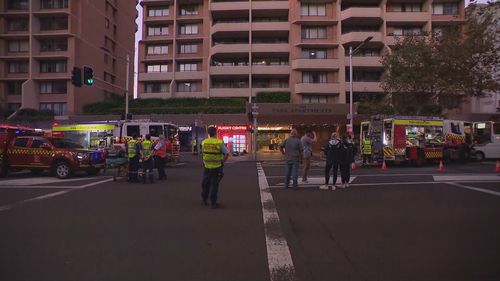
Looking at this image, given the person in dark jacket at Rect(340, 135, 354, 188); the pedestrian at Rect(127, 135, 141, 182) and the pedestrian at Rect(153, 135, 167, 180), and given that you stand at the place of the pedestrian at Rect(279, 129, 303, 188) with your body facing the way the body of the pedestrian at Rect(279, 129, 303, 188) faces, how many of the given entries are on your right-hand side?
1

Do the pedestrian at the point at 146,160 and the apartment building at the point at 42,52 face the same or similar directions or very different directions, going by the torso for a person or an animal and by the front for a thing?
very different directions

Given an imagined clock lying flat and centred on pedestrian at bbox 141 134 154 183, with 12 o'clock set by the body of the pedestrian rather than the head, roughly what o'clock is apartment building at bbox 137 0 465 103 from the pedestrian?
The apartment building is roughly at 1 o'clock from the pedestrian.

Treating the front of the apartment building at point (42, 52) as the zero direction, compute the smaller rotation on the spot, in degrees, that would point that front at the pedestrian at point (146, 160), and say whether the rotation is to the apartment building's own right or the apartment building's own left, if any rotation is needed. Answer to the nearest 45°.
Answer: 0° — it already faces them

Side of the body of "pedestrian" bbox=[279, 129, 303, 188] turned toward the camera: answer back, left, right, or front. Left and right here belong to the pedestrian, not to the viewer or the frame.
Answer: back

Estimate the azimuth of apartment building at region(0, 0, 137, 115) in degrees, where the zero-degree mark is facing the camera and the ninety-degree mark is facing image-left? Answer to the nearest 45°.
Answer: approximately 0°

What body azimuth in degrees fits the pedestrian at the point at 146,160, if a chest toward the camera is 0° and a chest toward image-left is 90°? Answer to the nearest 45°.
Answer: approximately 180°

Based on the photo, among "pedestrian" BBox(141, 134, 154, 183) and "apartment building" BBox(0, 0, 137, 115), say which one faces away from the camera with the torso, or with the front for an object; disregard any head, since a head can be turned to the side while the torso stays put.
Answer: the pedestrian

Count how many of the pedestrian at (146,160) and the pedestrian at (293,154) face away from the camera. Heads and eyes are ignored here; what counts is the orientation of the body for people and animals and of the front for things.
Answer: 2

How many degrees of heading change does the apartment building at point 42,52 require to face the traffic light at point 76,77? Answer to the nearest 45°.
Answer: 0° — it already faces it
